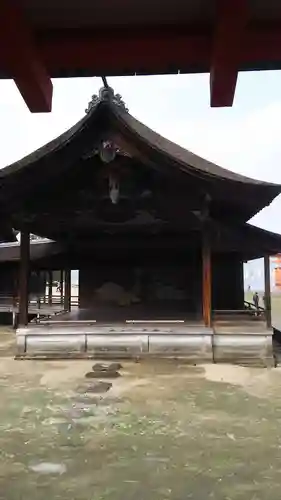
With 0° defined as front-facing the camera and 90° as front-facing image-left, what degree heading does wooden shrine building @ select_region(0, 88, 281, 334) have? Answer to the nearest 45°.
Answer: approximately 0°
